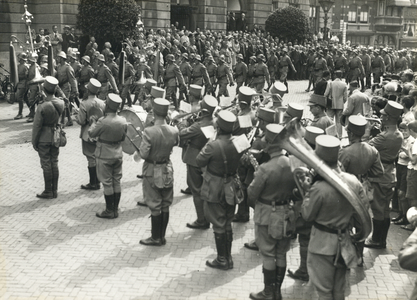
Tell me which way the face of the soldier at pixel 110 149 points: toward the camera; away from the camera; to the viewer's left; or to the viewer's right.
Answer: away from the camera

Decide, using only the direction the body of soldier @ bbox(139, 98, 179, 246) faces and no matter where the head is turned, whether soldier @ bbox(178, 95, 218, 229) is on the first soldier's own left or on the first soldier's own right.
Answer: on the first soldier's own right

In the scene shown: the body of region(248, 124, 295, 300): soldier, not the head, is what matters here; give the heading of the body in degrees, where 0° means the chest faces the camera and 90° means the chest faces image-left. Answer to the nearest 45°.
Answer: approximately 135°

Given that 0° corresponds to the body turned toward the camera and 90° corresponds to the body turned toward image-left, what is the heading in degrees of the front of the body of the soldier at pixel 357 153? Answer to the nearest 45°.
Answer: approximately 135°

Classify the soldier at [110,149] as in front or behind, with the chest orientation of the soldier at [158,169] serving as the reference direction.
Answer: in front

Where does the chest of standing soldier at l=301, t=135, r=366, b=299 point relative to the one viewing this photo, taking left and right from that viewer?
facing away from the viewer and to the left of the viewer

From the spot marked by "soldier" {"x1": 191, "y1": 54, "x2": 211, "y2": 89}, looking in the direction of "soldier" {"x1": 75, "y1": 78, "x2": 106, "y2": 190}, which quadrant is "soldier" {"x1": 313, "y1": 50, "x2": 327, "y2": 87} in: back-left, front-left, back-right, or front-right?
back-left

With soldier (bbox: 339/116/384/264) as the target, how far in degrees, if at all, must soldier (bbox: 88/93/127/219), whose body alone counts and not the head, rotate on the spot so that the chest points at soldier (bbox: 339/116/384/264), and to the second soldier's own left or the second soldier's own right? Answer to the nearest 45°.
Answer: approximately 180°

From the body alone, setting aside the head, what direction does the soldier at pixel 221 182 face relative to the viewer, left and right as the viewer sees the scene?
facing away from the viewer and to the left of the viewer

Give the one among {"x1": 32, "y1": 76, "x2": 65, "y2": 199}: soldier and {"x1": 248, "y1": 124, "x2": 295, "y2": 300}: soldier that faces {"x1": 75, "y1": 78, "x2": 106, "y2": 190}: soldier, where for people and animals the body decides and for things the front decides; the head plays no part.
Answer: {"x1": 248, "y1": 124, "x2": 295, "y2": 300}: soldier
